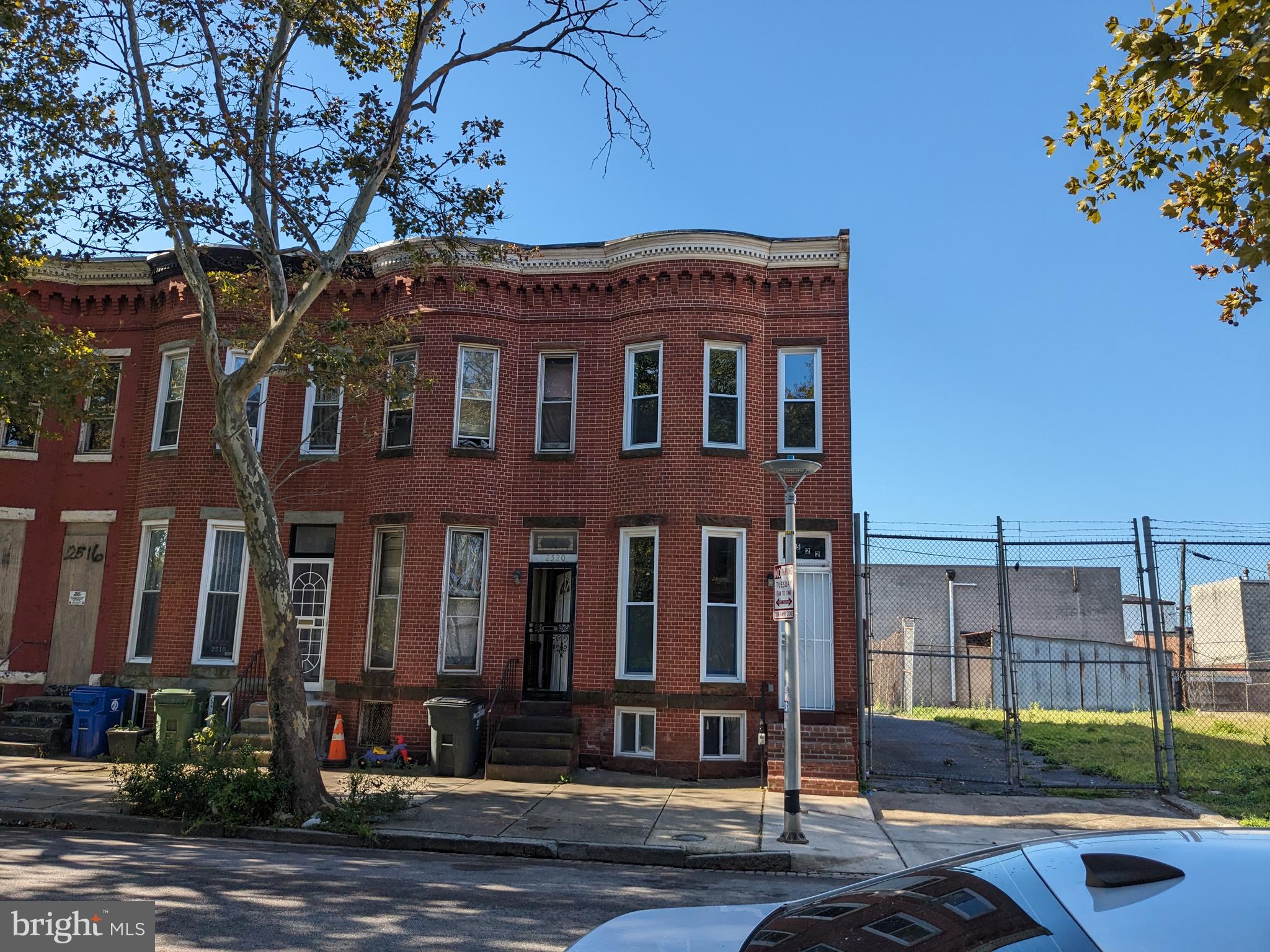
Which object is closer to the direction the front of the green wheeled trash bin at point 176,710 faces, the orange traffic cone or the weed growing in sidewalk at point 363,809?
the weed growing in sidewalk

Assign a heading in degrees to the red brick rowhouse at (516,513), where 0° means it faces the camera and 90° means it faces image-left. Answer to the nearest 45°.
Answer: approximately 0°

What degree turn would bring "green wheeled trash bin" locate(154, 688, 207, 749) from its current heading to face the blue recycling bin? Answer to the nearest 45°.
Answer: approximately 135° to its right

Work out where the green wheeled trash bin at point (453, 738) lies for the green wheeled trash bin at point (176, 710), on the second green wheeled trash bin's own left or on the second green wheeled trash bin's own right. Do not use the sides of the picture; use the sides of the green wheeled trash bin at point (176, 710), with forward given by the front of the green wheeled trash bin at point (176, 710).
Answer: on the second green wheeled trash bin's own left

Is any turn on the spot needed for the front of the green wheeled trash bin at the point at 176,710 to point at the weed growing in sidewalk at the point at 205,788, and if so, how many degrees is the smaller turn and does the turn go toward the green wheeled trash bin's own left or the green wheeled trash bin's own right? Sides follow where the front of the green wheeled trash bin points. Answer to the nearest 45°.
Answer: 0° — it already faces it

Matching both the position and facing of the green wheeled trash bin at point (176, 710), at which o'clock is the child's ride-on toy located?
The child's ride-on toy is roughly at 10 o'clock from the green wheeled trash bin.

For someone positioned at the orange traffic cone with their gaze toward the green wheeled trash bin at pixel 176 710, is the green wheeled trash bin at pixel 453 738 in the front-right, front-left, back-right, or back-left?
back-left

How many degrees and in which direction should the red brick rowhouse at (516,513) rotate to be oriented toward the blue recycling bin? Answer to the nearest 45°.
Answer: approximately 90° to its right
